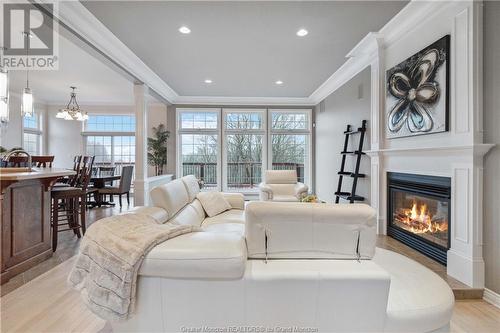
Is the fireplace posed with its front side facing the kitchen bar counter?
yes

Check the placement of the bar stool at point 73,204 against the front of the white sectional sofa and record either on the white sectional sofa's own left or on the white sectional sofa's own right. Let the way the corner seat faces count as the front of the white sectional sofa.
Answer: on the white sectional sofa's own left

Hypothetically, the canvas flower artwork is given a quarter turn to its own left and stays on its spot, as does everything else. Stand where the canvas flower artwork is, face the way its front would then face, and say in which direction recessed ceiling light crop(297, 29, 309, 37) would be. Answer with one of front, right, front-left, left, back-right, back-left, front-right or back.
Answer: back-right

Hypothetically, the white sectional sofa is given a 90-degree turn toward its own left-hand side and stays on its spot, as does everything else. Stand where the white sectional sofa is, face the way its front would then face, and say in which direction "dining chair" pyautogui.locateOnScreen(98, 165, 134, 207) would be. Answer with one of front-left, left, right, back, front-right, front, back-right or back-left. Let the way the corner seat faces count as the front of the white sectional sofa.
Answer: front

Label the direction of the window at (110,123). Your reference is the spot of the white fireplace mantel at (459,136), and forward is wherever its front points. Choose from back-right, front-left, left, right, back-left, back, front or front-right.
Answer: front-right

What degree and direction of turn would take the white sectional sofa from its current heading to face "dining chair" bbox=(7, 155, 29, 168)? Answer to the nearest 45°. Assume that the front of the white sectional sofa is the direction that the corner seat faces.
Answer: approximately 90° to its left

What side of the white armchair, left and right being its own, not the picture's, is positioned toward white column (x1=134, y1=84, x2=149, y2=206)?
right

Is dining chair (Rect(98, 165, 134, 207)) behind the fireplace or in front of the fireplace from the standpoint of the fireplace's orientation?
in front

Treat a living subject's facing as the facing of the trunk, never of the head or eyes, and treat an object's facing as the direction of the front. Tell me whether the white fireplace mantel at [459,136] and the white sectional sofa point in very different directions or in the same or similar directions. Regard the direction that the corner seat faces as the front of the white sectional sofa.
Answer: very different directions

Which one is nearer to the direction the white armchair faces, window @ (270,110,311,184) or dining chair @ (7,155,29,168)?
the dining chair

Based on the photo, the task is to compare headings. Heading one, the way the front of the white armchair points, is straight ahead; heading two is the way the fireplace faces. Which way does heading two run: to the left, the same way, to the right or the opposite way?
to the right

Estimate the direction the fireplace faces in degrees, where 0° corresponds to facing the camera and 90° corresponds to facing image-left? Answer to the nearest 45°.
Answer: approximately 45°

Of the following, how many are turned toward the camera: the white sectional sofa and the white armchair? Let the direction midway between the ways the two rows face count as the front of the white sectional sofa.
1

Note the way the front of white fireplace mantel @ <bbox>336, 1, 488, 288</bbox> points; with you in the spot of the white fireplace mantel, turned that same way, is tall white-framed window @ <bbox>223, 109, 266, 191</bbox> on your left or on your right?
on your right

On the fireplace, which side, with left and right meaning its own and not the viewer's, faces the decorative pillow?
front
